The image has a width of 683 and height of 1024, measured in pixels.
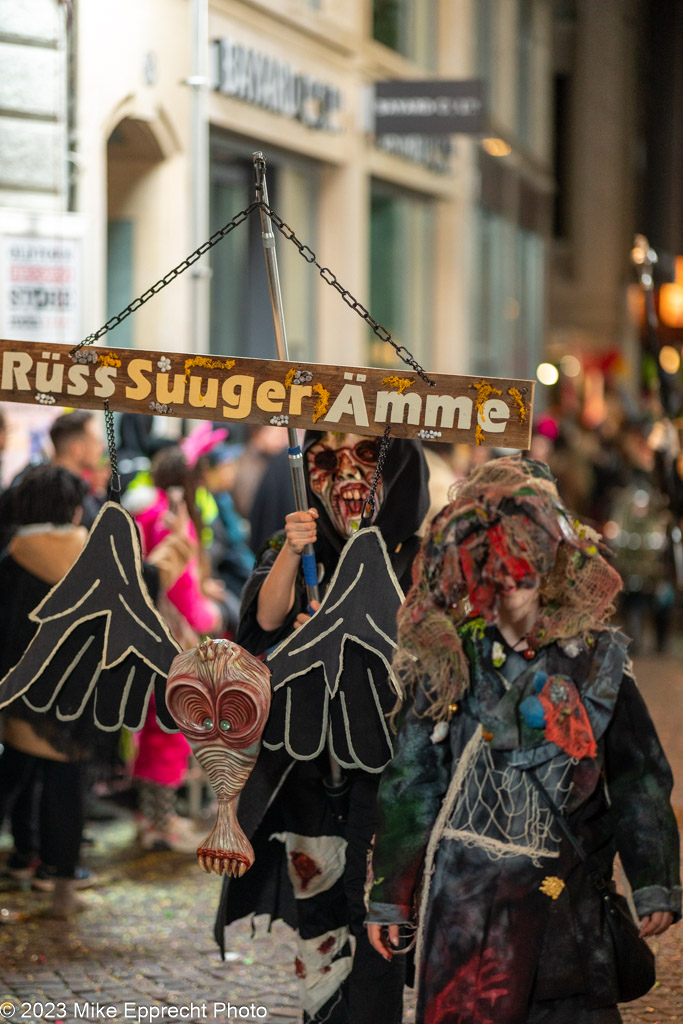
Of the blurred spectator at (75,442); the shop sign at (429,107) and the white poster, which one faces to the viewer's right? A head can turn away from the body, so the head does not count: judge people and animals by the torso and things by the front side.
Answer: the blurred spectator

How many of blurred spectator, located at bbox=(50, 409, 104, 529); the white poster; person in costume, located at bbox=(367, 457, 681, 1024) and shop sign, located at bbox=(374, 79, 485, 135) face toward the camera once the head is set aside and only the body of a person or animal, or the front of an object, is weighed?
3

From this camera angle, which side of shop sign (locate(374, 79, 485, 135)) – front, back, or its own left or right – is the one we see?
front

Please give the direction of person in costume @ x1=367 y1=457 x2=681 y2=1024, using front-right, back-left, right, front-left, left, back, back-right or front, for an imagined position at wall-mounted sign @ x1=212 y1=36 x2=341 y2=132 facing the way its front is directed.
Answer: front-right

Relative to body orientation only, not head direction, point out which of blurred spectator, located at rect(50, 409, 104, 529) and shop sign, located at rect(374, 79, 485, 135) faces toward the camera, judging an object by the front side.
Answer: the shop sign

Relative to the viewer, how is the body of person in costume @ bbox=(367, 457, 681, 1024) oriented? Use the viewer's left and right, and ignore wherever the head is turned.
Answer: facing the viewer

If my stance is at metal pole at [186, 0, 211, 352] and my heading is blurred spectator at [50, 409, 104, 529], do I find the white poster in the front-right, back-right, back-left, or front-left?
front-right

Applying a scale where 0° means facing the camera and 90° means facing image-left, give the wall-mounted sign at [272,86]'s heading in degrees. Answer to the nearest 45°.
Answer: approximately 315°

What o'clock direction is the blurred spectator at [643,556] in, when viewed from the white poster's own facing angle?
The blurred spectator is roughly at 8 o'clock from the white poster.

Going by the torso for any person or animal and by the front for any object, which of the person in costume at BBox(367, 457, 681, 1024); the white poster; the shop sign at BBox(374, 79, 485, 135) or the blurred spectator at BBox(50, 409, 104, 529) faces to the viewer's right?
the blurred spectator

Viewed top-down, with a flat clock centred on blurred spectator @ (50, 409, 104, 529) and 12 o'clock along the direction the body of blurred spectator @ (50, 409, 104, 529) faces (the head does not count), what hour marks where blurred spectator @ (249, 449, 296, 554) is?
blurred spectator @ (249, 449, 296, 554) is roughly at 10 o'clock from blurred spectator @ (50, 409, 104, 529).

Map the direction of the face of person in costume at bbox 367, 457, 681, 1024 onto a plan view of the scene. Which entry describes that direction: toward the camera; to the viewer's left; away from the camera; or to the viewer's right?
toward the camera

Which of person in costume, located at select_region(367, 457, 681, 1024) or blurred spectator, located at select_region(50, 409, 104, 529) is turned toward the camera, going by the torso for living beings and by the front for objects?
the person in costume

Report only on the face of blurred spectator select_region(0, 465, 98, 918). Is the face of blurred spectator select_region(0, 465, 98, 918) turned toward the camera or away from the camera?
away from the camera
